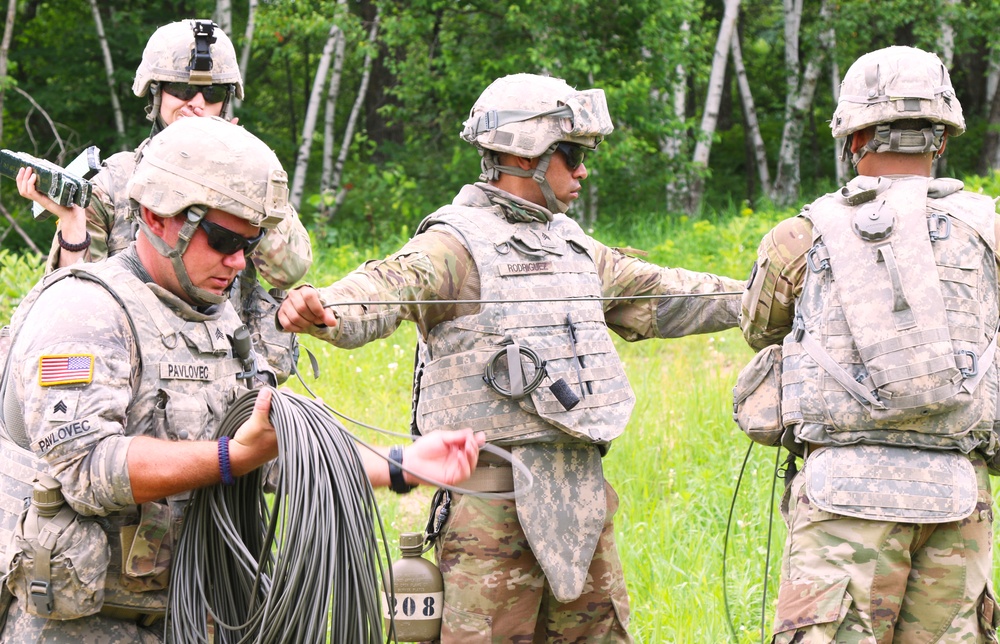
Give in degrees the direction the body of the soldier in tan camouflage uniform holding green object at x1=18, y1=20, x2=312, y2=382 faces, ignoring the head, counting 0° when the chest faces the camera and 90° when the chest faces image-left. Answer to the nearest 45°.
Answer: approximately 0°

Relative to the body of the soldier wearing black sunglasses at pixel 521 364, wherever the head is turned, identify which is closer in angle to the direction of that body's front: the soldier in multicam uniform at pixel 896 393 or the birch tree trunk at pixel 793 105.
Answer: the soldier in multicam uniform

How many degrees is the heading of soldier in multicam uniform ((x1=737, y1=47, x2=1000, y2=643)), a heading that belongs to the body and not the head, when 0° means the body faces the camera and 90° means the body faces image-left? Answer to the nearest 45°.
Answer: approximately 180°

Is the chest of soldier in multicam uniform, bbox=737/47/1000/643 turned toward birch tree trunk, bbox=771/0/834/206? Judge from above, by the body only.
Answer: yes

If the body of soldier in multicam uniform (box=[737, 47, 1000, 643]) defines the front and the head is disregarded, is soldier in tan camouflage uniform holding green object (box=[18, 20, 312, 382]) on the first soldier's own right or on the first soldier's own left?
on the first soldier's own left

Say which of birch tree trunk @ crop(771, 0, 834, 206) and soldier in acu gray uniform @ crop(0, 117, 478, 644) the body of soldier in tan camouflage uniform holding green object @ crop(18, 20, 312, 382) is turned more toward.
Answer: the soldier in acu gray uniform

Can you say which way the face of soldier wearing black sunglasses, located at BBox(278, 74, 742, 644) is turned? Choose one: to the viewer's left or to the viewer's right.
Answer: to the viewer's right

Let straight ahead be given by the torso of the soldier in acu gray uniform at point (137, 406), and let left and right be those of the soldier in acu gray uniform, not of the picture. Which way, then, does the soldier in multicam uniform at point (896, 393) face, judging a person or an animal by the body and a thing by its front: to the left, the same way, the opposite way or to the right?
to the left

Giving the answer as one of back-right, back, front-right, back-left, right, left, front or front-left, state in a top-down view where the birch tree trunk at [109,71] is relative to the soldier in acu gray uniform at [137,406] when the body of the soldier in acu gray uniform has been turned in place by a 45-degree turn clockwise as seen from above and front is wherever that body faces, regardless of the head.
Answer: back

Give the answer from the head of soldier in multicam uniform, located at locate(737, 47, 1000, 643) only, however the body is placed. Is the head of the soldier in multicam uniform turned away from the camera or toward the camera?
away from the camera

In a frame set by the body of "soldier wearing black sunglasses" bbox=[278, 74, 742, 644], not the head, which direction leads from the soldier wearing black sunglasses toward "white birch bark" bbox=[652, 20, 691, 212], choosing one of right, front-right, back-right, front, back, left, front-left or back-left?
back-left

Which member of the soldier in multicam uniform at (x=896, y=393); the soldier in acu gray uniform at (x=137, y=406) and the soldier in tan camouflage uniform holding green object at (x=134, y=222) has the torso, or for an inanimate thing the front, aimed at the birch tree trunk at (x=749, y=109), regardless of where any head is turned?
the soldier in multicam uniform
